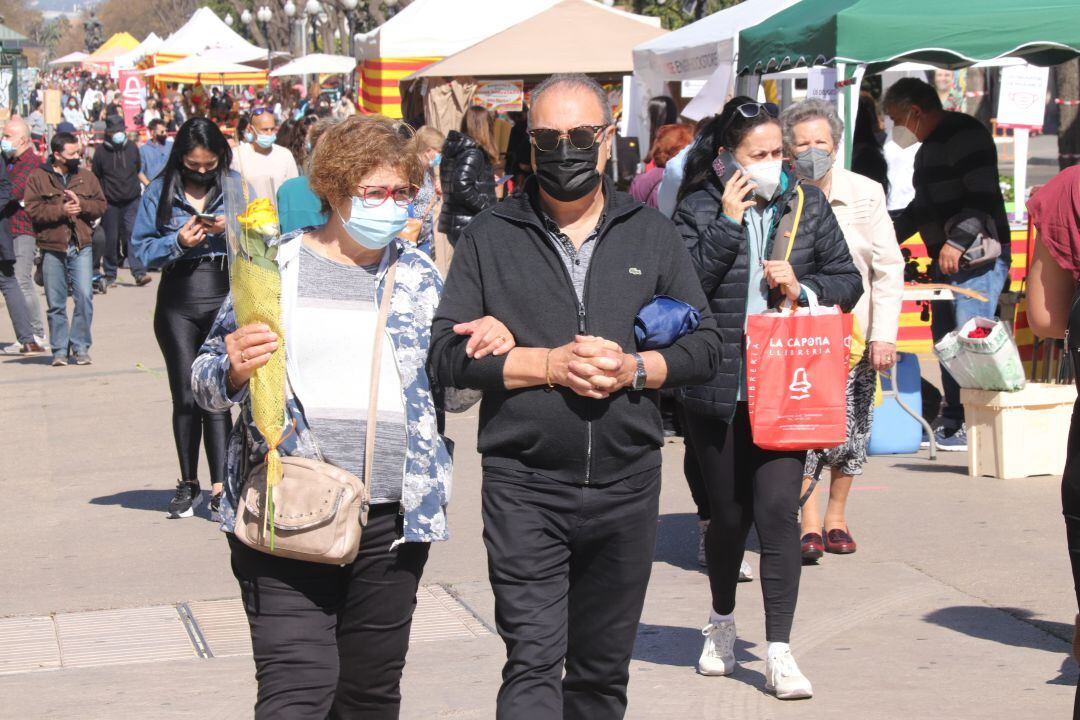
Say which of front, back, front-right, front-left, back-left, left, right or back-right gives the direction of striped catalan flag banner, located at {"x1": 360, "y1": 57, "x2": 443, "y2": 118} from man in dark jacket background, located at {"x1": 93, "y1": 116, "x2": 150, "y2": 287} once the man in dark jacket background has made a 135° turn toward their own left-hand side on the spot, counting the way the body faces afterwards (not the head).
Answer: front-right

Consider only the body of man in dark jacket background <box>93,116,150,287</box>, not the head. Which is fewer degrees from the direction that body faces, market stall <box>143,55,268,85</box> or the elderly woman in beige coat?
the elderly woman in beige coat

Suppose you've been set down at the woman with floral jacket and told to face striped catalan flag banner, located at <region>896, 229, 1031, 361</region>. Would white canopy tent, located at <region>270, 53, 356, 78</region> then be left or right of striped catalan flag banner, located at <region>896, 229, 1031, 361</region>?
left

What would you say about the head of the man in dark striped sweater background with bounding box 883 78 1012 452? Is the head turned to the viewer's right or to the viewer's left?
to the viewer's left

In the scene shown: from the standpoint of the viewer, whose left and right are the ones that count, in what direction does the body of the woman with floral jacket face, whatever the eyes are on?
facing the viewer

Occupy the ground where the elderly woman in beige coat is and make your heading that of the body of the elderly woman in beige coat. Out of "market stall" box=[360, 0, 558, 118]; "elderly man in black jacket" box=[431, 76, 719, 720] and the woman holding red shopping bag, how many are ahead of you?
2

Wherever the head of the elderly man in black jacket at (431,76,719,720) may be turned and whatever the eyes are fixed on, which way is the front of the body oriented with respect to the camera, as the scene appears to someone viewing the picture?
toward the camera

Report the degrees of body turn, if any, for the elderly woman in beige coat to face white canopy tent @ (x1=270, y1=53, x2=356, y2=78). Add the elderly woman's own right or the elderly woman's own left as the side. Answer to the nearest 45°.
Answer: approximately 135° to the elderly woman's own right

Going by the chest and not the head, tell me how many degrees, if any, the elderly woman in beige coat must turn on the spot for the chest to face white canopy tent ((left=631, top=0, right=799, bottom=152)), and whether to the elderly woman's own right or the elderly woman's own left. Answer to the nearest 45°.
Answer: approximately 180°

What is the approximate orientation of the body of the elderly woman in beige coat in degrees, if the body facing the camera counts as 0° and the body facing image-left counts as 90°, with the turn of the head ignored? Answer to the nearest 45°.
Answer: approximately 0°

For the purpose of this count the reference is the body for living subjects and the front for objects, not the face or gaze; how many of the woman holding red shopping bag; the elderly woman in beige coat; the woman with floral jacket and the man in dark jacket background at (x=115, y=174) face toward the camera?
4

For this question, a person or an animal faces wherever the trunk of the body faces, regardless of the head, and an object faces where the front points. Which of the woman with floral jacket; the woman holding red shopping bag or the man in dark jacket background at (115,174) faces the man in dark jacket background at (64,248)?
the man in dark jacket background at (115,174)

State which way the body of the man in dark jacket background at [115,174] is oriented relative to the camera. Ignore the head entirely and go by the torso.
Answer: toward the camera

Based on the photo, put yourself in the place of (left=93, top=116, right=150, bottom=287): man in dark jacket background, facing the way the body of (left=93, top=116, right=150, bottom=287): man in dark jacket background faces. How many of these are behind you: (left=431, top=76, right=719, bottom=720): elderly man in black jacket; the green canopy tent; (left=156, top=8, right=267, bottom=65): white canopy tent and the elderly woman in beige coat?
1
